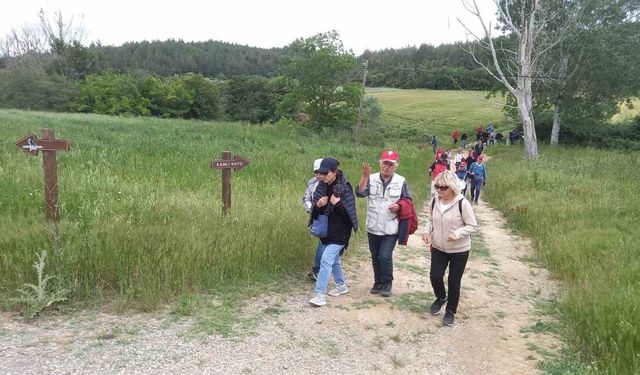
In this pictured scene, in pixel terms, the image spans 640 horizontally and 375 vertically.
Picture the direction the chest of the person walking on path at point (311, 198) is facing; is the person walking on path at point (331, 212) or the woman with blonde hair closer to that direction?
the person walking on path

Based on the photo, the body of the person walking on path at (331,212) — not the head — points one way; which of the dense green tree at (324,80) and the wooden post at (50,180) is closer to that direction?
the wooden post

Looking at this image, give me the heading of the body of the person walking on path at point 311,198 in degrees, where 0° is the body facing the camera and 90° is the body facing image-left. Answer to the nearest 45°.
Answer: approximately 45°

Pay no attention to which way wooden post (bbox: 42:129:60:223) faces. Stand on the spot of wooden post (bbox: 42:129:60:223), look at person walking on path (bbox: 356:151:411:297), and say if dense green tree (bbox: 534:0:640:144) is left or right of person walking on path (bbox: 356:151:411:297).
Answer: left

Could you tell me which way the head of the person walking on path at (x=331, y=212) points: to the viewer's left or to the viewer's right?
to the viewer's left

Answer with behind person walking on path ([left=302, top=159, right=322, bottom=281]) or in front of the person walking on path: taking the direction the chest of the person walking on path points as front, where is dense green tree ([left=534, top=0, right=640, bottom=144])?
behind

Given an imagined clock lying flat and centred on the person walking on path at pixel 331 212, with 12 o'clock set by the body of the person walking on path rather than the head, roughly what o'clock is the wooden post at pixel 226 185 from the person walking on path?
The wooden post is roughly at 3 o'clock from the person walking on path.

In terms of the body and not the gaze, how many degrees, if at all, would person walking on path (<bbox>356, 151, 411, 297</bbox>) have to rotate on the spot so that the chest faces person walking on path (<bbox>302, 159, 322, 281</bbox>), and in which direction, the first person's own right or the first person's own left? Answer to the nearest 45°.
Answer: approximately 90° to the first person's own right

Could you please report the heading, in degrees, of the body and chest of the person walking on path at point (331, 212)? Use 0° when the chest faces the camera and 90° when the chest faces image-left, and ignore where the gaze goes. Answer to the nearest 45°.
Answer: approximately 45°

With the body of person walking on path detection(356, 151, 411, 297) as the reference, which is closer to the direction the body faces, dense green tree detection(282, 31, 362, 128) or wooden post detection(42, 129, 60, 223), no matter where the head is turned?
the wooden post
